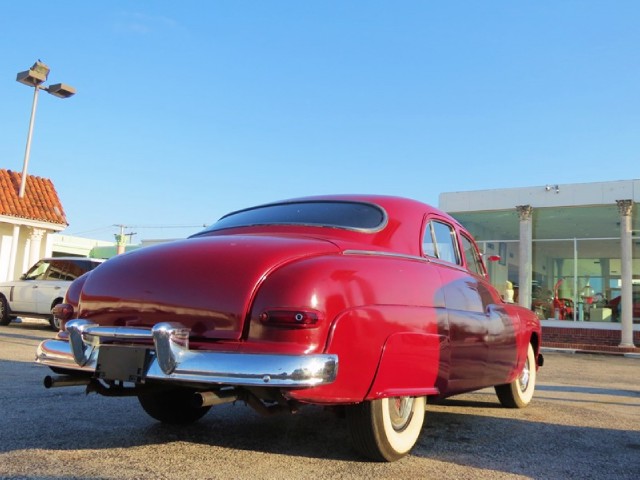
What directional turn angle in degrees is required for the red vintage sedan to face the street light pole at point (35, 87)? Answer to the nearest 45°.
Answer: approximately 90° to its left

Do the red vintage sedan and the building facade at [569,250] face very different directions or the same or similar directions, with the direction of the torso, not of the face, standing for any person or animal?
very different directions

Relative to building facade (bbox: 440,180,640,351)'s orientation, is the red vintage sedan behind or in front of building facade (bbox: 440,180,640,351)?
in front

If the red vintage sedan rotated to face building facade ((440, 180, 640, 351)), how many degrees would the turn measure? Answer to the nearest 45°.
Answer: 0° — it already faces it

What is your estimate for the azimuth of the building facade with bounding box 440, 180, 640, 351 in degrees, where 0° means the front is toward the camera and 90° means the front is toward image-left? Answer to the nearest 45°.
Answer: approximately 0°

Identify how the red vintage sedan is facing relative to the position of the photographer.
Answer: facing away from the viewer and to the right of the viewer

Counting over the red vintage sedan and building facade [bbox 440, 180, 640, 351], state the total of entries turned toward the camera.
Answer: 1

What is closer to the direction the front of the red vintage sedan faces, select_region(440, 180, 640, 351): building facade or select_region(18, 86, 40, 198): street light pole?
the building facade

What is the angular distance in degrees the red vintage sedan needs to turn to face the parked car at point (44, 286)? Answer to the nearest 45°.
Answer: approximately 90° to its left

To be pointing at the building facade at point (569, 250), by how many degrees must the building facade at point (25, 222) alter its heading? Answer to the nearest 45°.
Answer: approximately 45° to its left

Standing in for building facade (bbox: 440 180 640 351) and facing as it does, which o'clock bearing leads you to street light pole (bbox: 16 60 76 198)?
The street light pole is roughly at 2 o'clock from the building facade.

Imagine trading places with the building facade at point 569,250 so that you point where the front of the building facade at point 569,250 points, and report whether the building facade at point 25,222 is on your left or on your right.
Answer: on your right
